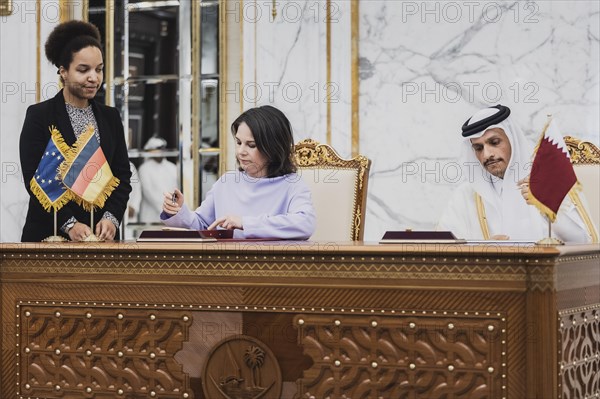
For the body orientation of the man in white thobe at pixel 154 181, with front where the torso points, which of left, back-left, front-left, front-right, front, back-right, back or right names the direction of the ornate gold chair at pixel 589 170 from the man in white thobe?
front-left

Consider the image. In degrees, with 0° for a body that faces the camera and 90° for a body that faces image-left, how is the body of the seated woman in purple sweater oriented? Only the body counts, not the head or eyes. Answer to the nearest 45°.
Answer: approximately 45°

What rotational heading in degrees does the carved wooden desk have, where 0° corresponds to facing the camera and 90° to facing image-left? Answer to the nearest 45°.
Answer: approximately 0°

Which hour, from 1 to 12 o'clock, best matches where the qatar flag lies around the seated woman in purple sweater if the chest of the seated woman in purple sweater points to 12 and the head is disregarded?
The qatar flag is roughly at 9 o'clock from the seated woman in purple sweater.

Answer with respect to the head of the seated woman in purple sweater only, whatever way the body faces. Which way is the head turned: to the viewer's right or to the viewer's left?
to the viewer's left

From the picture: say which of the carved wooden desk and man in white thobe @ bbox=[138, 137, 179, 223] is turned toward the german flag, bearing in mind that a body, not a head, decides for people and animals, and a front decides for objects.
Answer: the man in white thobe

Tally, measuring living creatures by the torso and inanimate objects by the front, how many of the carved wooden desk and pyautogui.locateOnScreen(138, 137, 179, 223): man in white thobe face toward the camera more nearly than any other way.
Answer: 2

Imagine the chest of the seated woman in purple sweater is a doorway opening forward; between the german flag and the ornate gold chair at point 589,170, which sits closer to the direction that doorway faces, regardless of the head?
the german flag

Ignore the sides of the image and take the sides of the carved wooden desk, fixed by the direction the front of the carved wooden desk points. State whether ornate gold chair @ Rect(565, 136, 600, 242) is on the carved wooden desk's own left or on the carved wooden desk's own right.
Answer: on the carved wooden desk's own left

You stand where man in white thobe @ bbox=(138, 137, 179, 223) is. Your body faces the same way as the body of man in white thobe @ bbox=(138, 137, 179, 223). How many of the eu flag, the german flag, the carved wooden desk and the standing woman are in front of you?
4
